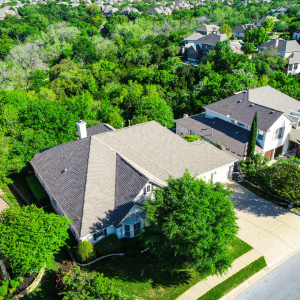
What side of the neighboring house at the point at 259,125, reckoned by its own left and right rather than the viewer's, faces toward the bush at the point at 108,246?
right

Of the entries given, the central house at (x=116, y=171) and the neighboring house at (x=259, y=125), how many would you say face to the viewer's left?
0

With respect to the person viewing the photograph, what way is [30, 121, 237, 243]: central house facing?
facing the viewer and to the right of the viewer

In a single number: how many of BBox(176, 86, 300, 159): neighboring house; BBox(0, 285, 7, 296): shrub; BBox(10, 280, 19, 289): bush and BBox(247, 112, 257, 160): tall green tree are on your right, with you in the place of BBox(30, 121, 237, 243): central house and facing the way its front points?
2

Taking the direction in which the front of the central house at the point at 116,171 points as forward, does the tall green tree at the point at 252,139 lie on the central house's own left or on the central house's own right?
on the central house's own left

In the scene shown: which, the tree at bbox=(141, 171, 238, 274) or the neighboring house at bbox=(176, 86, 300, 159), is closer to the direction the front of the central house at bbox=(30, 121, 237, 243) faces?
the tree

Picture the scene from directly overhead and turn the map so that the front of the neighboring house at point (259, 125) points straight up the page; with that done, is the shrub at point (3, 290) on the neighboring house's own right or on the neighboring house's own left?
on the neighboring house's own right

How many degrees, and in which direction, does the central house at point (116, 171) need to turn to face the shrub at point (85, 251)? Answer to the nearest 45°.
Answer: approximately 45° to its right

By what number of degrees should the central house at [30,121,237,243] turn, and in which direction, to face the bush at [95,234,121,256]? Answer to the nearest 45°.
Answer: approximately 45° to its right

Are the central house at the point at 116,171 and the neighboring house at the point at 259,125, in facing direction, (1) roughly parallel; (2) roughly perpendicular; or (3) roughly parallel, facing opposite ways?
roughly parallel
